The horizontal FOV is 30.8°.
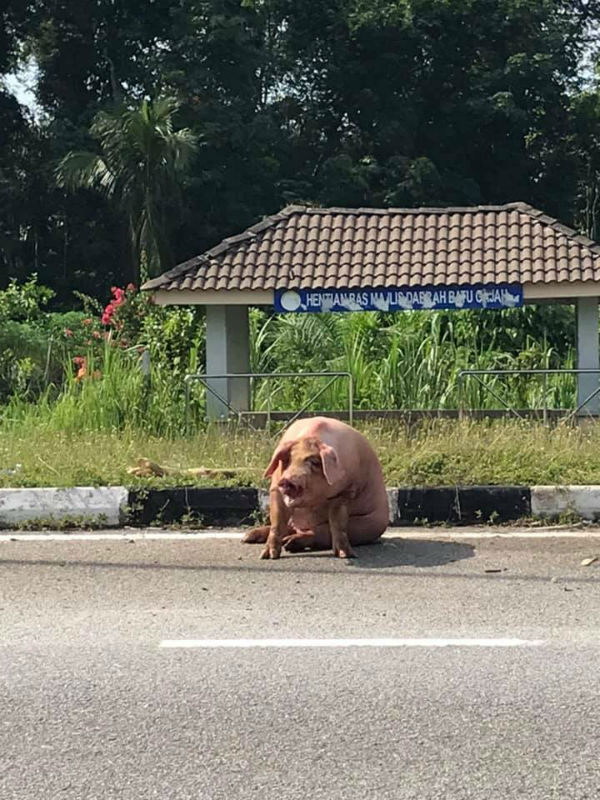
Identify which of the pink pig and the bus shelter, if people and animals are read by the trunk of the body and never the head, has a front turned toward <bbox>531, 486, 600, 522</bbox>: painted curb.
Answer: the bus shelter

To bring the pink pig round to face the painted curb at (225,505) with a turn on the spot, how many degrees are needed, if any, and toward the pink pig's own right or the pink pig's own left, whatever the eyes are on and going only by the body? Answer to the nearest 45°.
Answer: approximately 90° to the pink pig's own right

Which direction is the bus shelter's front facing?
toward the camera

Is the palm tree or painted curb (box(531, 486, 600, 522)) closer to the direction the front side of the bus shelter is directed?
the painted curb

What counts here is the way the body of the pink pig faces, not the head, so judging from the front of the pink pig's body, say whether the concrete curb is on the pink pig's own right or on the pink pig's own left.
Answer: on the pink pig's own right

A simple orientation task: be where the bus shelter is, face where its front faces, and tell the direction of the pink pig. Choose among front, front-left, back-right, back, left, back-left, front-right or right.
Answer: front

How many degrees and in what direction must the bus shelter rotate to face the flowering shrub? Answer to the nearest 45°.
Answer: approximately 135° to its right

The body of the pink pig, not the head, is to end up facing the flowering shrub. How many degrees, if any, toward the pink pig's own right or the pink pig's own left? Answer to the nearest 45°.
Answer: approximately 135° to the pink pig's own right

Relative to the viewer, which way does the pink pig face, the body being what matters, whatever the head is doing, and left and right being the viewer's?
facing the viewer and to the left of the viewer

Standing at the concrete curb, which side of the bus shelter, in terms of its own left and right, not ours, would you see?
front

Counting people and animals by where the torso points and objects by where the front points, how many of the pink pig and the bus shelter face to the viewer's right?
0
